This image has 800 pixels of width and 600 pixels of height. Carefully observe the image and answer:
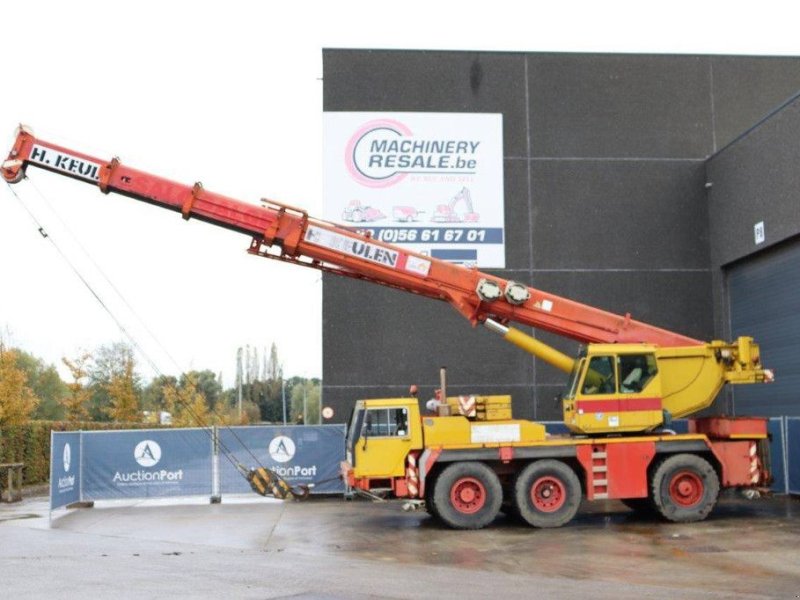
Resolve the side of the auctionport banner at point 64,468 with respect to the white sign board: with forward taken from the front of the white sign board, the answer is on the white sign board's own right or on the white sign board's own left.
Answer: on the white sign board's own right

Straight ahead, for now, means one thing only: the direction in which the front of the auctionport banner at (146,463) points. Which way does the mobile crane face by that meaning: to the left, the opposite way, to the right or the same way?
to the right

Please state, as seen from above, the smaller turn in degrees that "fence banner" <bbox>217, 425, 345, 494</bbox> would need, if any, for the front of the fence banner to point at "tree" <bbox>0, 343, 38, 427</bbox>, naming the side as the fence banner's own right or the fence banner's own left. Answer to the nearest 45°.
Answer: approximately 135° to the fence banner's own right

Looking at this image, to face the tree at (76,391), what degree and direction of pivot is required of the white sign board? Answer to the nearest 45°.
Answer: approximately 135° to its right

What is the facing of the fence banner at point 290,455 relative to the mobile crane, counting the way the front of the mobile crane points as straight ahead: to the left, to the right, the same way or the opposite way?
to the left

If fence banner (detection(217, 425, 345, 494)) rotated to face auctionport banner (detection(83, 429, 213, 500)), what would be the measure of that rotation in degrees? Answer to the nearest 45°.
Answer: approximately 90° to its right

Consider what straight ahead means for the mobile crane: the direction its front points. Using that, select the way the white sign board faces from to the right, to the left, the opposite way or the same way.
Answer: to the left

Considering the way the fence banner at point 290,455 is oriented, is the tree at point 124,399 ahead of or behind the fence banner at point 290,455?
behind

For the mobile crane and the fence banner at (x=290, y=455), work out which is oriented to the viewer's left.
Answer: the mobile crane

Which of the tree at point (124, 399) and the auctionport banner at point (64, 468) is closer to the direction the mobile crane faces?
the auctionport banner

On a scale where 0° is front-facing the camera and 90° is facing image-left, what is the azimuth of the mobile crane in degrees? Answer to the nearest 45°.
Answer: approximately 90°
